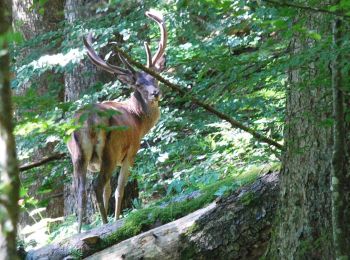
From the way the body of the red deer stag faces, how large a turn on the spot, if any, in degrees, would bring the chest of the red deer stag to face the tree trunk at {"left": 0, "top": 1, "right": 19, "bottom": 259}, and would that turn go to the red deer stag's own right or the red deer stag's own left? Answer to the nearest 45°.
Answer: approximately 135° to the red deer stag's own right
